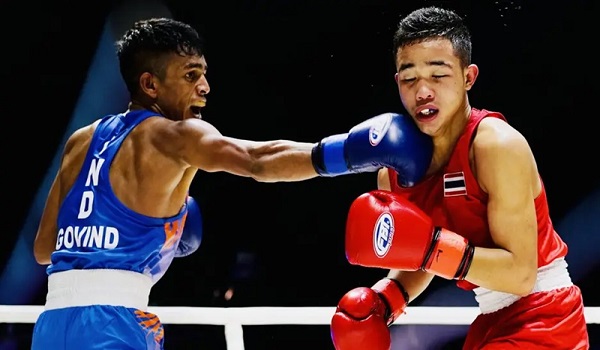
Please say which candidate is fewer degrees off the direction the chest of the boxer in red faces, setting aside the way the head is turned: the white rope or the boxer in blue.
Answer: the boxer in blue

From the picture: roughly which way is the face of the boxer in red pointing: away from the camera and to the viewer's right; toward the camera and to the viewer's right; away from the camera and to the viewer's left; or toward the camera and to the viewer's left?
toward the camera and to the viewer's left

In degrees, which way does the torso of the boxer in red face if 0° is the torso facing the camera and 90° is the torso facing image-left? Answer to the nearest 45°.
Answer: approximately 45°

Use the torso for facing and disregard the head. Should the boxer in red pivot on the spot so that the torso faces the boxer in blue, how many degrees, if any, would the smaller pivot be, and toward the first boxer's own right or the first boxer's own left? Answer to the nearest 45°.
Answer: approximately 45° to the first boxer's own right

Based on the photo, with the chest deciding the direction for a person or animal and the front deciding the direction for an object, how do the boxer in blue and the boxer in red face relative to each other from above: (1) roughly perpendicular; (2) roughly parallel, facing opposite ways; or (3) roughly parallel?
roughly parallel, facing opposite ways

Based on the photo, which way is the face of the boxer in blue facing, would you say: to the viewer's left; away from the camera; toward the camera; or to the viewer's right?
to the viewer's right

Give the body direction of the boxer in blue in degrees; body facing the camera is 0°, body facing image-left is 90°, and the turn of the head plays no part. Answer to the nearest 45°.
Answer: approximately 225°
